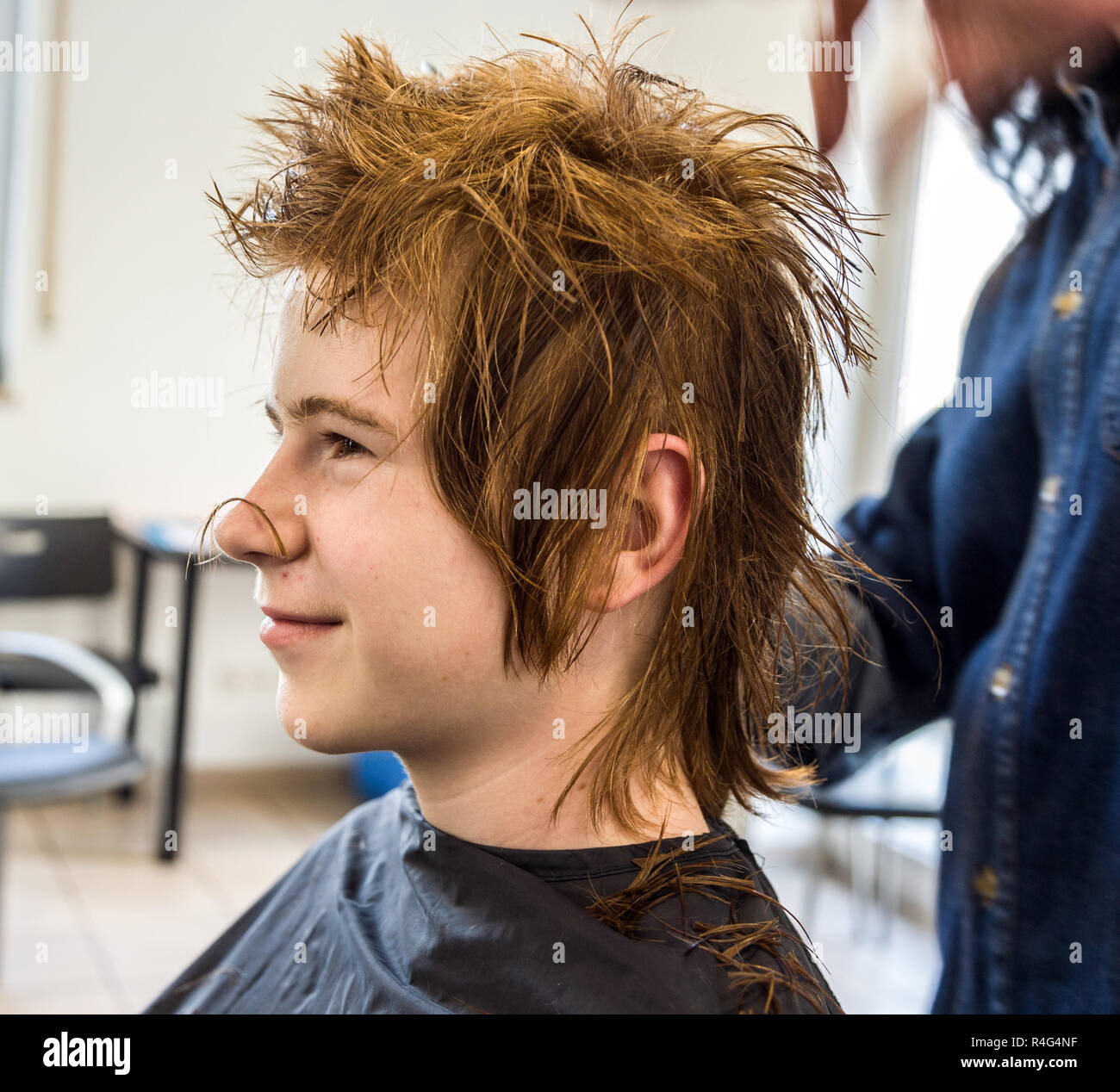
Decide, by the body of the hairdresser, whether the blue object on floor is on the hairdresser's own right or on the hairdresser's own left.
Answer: on the hairdresser's own right

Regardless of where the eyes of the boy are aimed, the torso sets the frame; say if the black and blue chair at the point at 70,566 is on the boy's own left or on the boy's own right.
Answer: on the boy's own right

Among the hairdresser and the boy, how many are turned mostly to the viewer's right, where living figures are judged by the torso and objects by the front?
0

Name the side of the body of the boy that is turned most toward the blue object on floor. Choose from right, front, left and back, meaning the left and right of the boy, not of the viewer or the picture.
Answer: right

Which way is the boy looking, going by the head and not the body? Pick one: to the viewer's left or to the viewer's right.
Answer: to the viewer's left

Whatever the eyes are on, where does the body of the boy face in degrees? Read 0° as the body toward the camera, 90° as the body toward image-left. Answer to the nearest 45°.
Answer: approximately 90°
